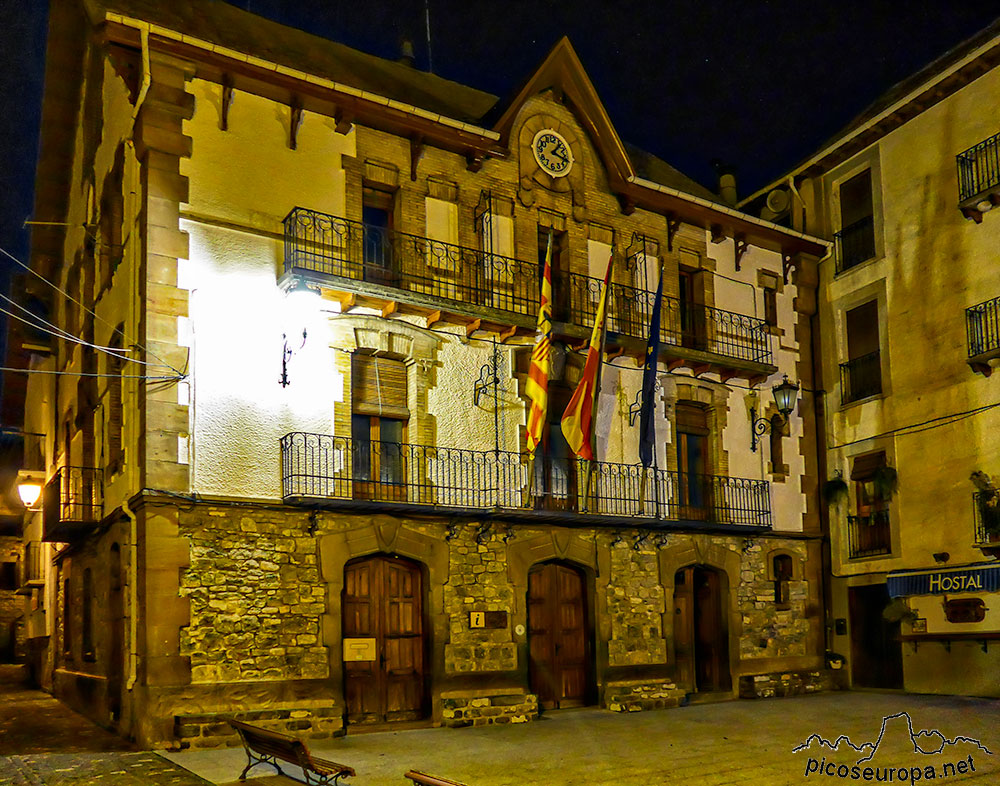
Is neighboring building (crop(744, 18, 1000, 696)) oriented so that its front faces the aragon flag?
yes

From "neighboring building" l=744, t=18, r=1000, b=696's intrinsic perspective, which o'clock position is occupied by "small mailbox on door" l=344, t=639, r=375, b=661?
The small mailbox on door is roughly at 12 o'clock from the neighboring building.

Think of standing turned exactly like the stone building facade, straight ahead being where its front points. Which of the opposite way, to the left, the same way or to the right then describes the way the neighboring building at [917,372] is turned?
to the right

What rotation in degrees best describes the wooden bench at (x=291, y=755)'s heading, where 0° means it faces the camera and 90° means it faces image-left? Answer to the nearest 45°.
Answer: approximately 225°

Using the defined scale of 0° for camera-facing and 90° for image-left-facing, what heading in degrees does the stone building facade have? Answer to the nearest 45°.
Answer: approximately 315°
